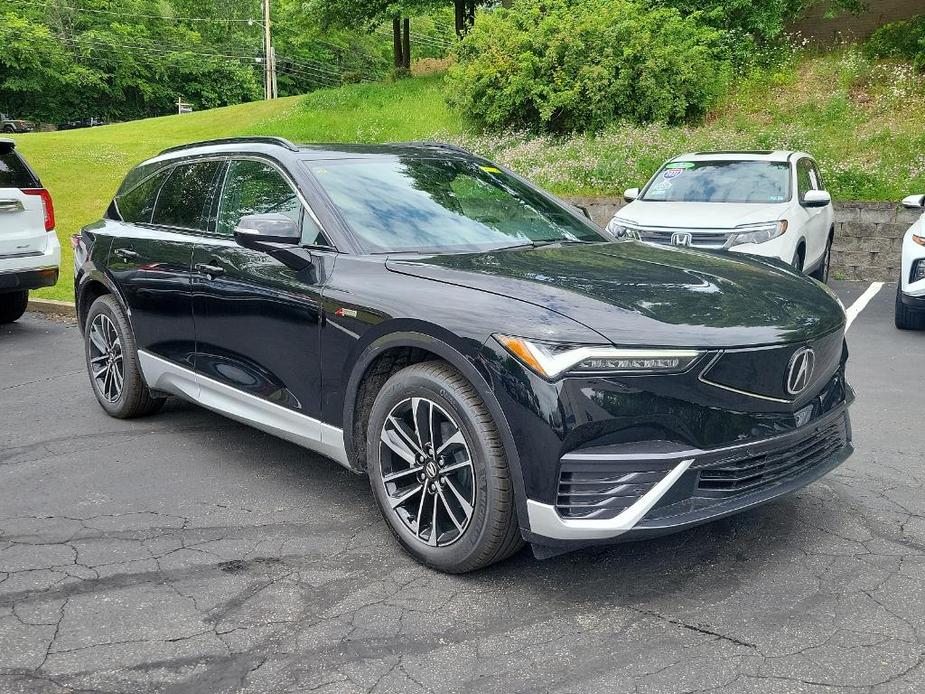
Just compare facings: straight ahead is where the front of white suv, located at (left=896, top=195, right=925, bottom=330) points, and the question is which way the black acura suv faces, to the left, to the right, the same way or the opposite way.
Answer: to the left

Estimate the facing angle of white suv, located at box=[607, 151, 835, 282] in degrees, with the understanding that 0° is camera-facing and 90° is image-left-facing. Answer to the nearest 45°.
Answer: approximately 45°

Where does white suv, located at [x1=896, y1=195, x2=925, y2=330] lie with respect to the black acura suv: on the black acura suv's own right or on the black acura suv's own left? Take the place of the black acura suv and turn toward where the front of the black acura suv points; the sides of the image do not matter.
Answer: on the black acura suv's own left

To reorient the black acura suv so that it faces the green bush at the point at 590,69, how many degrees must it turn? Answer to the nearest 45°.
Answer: approximately 135° to its left

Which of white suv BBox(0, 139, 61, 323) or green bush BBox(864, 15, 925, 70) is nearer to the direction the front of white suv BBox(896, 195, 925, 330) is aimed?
the white suv

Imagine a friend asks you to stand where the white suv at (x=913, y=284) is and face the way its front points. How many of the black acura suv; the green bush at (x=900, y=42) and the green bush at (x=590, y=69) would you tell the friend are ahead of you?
1

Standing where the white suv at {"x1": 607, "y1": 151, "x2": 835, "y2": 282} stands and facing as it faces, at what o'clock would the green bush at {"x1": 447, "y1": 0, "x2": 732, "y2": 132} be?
The green bush is roughly at 4 o'clock from the white suv.

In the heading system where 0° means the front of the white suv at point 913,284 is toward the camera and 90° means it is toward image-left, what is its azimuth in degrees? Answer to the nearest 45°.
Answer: approximately 0°

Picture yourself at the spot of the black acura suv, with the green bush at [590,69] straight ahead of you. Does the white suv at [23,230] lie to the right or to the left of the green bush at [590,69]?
left

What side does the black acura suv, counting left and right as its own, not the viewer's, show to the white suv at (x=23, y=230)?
back
